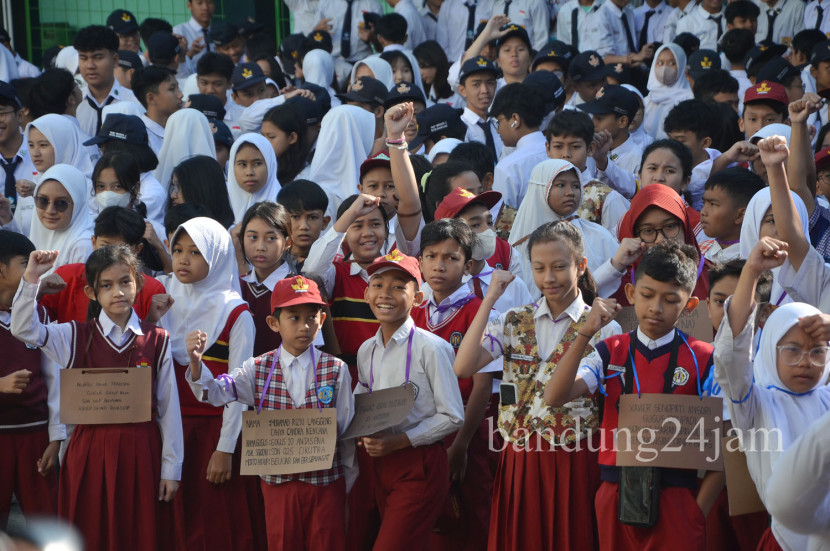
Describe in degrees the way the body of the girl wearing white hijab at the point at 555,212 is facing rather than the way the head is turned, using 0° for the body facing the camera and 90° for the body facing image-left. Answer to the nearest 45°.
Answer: approximately 315°

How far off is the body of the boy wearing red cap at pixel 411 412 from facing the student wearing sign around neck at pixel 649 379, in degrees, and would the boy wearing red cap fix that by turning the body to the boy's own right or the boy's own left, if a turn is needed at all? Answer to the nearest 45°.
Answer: approximately 90° to the boy's own left

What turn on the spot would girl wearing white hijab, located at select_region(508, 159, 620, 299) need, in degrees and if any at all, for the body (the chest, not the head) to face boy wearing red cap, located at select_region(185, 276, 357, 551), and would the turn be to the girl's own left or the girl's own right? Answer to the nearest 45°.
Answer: approximately 90° to the girl's own right

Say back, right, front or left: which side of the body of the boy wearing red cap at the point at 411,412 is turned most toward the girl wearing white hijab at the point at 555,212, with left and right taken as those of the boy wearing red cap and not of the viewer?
back

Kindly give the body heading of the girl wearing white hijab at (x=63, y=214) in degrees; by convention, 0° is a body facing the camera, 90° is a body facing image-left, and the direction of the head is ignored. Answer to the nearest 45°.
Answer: approximately 45°

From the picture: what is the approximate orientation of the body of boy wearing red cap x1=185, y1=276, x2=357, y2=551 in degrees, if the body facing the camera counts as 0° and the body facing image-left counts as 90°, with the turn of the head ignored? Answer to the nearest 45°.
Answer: approximately 0°

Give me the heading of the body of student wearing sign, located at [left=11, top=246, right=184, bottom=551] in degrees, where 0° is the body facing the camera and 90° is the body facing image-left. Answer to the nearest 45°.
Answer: approximately 0°

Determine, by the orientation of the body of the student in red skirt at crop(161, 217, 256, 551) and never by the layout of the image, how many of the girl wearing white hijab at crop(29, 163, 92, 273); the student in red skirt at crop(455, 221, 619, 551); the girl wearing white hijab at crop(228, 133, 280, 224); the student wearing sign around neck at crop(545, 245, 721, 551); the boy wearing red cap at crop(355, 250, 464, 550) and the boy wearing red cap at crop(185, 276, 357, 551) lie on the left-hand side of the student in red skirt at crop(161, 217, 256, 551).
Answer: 4
